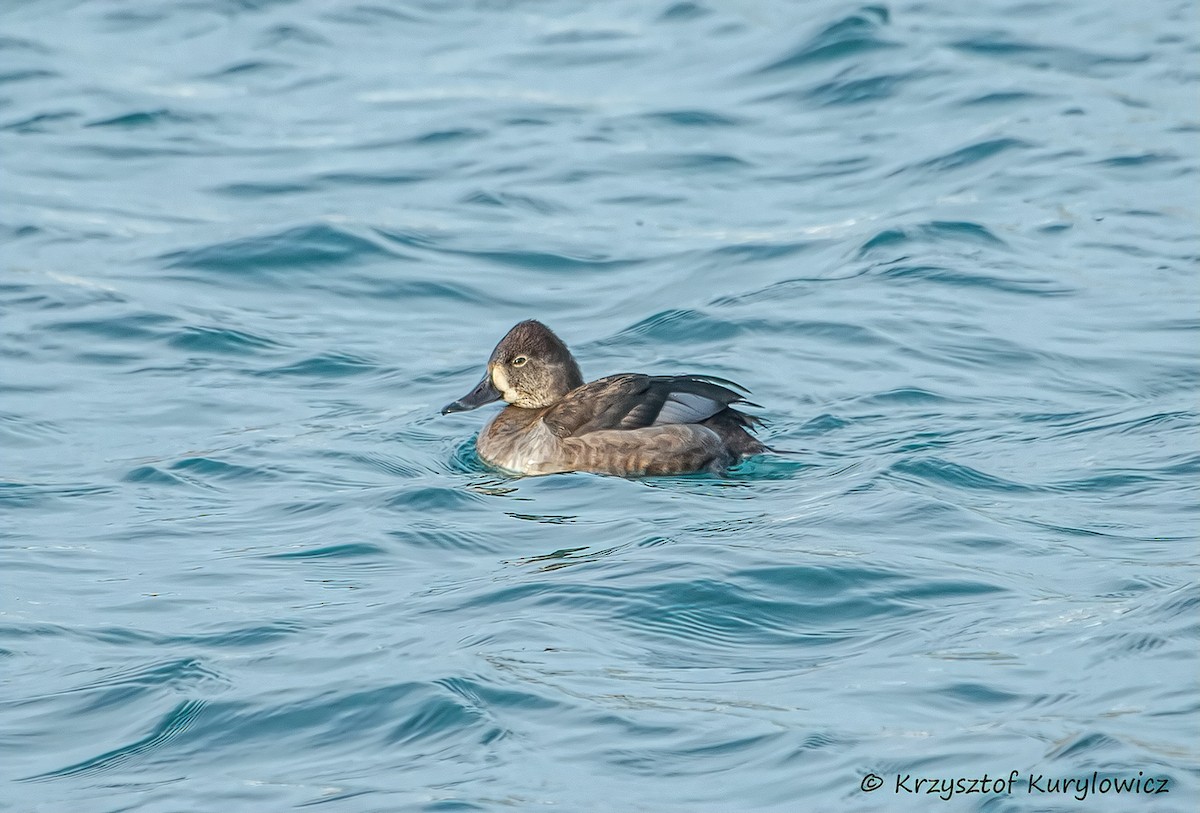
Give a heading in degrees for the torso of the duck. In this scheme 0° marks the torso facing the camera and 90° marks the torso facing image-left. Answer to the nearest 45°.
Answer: approximately 90°
